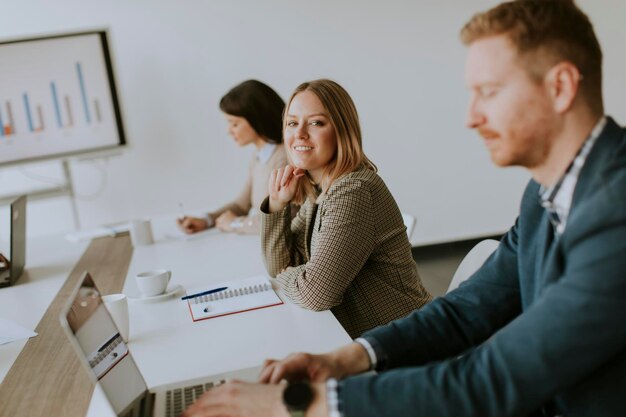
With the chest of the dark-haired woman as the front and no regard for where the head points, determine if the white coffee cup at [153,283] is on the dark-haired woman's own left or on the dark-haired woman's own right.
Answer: on the dark-haired woman's own left

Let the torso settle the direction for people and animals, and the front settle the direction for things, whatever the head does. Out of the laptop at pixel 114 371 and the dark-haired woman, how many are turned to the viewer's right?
1

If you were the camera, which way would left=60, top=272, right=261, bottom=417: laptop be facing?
facing to the right of the viewer

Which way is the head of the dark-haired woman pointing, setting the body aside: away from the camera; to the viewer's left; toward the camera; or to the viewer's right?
to the viewer's left

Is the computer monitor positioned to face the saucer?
yes

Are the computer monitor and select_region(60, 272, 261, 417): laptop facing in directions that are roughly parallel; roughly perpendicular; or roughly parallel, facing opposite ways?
roughly perpendicular

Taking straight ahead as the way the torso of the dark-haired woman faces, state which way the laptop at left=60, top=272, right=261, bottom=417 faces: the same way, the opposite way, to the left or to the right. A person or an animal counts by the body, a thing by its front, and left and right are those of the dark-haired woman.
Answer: the opposite way

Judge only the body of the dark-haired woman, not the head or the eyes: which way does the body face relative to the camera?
to the viewer's left

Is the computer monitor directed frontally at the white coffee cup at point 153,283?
yes
